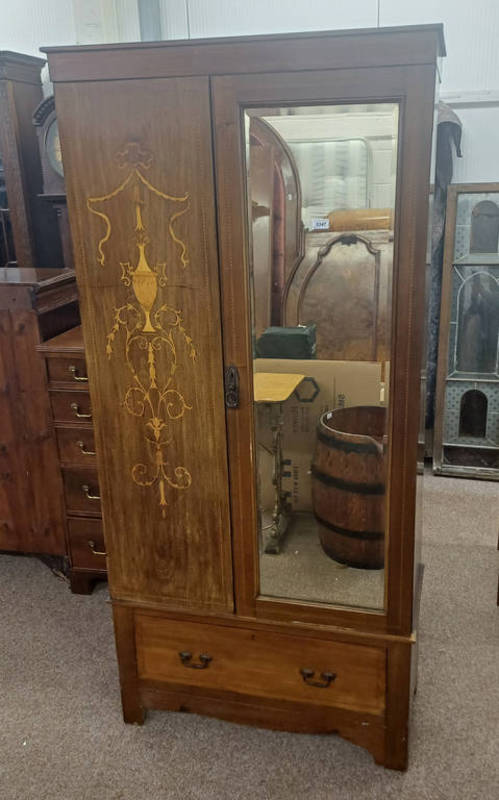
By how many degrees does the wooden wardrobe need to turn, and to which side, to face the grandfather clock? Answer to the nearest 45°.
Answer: approximately 135° to its right

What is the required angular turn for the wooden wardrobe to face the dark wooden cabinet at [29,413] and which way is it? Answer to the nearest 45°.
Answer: approximately 135° to its right

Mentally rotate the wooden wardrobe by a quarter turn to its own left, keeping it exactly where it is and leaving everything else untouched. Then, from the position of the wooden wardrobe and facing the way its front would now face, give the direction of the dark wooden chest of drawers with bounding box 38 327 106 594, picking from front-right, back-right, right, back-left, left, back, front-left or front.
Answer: back-left

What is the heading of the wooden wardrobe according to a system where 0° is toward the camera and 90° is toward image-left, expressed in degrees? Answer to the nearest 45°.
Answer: approximately 0°
